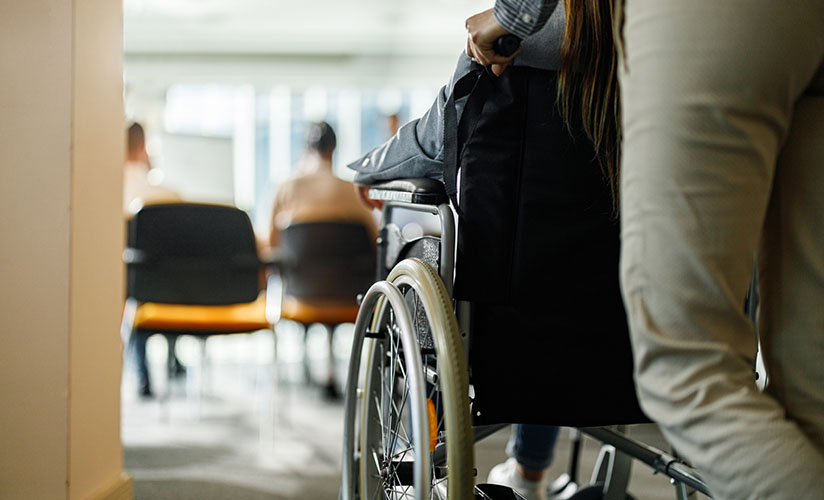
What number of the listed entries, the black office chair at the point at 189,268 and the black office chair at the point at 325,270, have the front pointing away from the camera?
2

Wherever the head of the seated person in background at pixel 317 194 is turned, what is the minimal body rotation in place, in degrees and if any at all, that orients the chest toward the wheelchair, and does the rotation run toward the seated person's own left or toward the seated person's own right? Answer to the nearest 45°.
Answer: approximately 180°

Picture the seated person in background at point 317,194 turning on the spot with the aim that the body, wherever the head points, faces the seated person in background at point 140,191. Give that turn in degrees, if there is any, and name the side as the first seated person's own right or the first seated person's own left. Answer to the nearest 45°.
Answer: approximately 90° to the first seated person's own left

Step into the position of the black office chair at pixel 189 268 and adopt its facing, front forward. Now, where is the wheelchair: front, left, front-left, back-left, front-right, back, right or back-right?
back

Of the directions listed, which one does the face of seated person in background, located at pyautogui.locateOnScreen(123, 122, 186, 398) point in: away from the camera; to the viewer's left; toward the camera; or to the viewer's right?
away from the camera

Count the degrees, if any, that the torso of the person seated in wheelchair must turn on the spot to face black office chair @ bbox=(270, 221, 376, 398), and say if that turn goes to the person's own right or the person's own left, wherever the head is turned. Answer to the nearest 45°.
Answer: approximately 45° to the person's own right

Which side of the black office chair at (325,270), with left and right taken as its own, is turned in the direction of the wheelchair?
back

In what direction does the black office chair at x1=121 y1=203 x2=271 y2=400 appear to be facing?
away from the camera

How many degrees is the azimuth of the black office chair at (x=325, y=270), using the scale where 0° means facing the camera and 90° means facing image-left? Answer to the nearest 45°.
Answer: approximately 180°

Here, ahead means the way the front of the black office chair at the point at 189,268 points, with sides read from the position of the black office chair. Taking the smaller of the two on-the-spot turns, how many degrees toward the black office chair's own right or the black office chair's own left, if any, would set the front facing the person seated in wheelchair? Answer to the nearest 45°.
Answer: approximately 180°

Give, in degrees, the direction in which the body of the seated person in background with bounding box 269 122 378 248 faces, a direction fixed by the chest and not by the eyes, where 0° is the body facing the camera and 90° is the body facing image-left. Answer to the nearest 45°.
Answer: approximately 180°

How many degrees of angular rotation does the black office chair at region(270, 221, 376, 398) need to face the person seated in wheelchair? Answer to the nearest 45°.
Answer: approximately 180°
